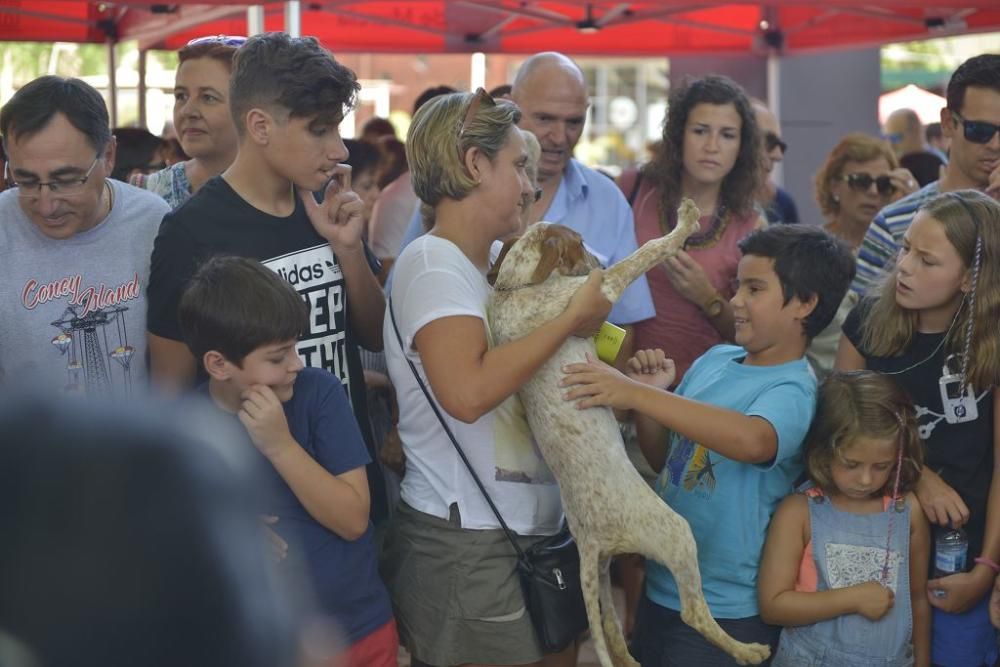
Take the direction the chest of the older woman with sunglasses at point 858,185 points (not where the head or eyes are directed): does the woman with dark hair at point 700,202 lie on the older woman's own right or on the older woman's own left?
on the older woman's own right

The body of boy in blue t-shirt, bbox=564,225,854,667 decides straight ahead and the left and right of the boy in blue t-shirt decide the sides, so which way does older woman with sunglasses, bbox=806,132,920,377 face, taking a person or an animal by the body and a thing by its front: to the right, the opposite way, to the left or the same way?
to the left

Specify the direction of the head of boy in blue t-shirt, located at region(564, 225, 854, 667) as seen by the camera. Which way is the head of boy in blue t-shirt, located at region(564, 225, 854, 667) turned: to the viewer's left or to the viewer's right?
to the viewer's left

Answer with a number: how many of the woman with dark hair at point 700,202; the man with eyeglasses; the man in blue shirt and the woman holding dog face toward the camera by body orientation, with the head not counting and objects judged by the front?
3

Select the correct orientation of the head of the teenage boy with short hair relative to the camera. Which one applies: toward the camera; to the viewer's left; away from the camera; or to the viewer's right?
to the viewer's right

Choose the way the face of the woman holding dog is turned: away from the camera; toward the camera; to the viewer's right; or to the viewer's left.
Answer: to the viewer's right

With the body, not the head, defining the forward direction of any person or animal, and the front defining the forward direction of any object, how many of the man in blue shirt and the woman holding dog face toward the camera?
1

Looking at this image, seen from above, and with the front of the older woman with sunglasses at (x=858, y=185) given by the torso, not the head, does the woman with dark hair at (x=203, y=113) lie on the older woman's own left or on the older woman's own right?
on the older woman's own right

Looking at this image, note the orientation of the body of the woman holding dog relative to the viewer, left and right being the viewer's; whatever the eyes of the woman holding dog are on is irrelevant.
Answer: facing to the right of the viewer
